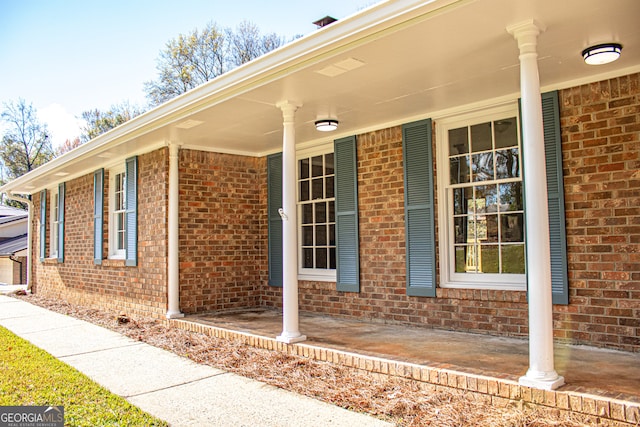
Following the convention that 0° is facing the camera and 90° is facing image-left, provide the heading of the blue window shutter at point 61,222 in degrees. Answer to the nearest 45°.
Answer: approximately 90°

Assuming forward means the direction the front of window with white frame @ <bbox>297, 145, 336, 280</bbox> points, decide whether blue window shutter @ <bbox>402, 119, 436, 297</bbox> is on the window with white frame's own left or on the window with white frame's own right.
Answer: on the window with white frame's own left

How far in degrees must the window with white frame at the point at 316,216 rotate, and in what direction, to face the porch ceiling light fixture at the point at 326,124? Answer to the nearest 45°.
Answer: approximately 45° to its left

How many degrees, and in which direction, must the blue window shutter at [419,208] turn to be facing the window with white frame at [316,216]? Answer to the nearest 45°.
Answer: approximately 90° to its right

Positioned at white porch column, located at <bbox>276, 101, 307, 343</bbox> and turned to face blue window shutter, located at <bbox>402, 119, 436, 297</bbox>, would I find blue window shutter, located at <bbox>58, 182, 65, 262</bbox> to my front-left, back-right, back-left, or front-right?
back-left

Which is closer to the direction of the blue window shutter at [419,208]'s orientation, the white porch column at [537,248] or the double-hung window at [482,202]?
the white porch column

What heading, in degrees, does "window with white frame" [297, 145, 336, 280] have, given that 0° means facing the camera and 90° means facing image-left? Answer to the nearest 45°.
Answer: approximately 45°

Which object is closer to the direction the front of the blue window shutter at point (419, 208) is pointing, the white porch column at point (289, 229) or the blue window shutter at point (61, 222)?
the white porch column

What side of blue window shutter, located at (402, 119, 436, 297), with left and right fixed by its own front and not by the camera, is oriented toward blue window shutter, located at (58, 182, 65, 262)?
right
